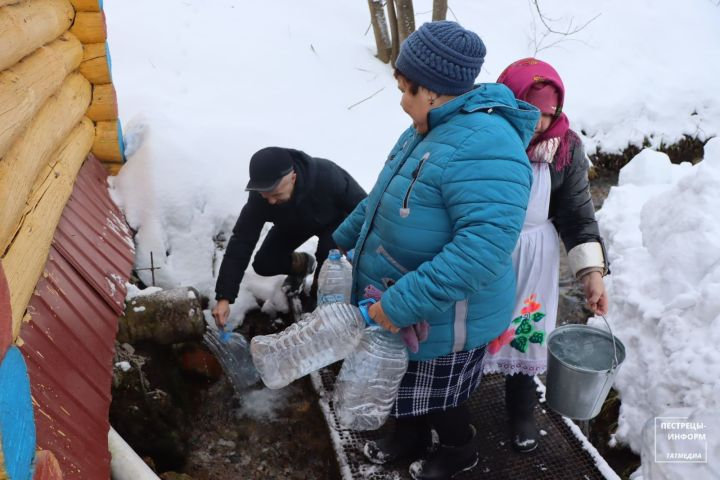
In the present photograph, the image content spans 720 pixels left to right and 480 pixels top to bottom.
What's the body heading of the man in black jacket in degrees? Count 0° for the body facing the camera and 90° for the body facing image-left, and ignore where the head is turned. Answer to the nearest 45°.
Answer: approximately 45°

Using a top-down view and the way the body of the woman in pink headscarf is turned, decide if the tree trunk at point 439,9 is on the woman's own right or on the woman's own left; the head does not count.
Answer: on the woman's own right

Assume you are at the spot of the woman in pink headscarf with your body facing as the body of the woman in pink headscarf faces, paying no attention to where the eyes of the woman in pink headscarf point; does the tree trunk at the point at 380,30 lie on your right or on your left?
on your right

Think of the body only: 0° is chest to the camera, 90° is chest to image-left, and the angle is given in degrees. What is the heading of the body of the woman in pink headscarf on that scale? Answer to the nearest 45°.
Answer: approximately 45°

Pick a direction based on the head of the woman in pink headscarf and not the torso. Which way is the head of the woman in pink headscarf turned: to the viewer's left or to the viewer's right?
to the viewer's left

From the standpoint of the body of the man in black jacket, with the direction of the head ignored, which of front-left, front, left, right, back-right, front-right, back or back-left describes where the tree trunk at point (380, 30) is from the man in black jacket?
back-right

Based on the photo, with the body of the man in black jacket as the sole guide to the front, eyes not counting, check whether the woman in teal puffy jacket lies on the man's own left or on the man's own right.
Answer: on the man's own left

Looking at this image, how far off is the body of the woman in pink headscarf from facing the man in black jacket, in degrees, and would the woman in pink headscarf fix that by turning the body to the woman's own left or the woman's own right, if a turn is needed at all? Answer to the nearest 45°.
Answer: approximately 45° to the woman's own right

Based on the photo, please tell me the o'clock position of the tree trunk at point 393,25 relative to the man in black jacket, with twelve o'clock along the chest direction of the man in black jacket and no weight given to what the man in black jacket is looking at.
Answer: The tree trunk is roughly at 5 o'clock from the man in black jacket.

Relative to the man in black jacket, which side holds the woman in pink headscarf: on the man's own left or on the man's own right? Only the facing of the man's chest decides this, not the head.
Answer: on the man's own left
